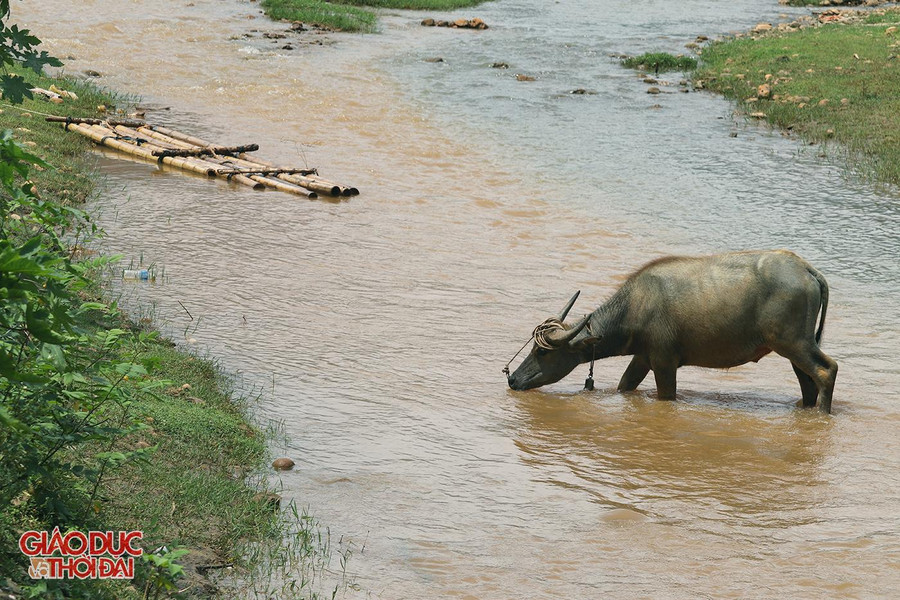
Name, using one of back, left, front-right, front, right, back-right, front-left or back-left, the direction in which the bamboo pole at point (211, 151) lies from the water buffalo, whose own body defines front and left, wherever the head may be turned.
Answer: front-right

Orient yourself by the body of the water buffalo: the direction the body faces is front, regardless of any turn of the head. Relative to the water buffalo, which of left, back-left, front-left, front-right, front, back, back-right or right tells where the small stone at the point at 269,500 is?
front-left

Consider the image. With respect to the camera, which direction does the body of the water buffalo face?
to the viewer's left

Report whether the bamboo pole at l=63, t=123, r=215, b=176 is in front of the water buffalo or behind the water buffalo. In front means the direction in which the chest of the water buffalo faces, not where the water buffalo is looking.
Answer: in front

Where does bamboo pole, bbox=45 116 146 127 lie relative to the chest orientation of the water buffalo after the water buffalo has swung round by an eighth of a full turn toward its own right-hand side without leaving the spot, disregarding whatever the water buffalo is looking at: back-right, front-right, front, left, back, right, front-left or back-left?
front

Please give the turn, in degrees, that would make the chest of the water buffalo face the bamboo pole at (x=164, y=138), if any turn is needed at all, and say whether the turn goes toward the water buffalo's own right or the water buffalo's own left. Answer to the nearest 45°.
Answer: approximately 45° to the water buffalo's own right

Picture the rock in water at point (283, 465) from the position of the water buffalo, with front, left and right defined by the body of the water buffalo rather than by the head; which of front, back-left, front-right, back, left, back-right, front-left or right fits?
front-left

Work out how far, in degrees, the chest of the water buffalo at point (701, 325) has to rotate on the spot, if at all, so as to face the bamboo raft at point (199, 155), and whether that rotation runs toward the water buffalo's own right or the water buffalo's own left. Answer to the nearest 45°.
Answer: approximately 45° to the water buffalo's own right

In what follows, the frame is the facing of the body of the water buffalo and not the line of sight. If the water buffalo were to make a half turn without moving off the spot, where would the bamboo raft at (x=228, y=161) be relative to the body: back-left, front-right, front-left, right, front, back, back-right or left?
back-left

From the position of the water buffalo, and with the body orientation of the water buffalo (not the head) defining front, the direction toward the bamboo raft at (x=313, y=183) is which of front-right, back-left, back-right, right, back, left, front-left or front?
front-right
